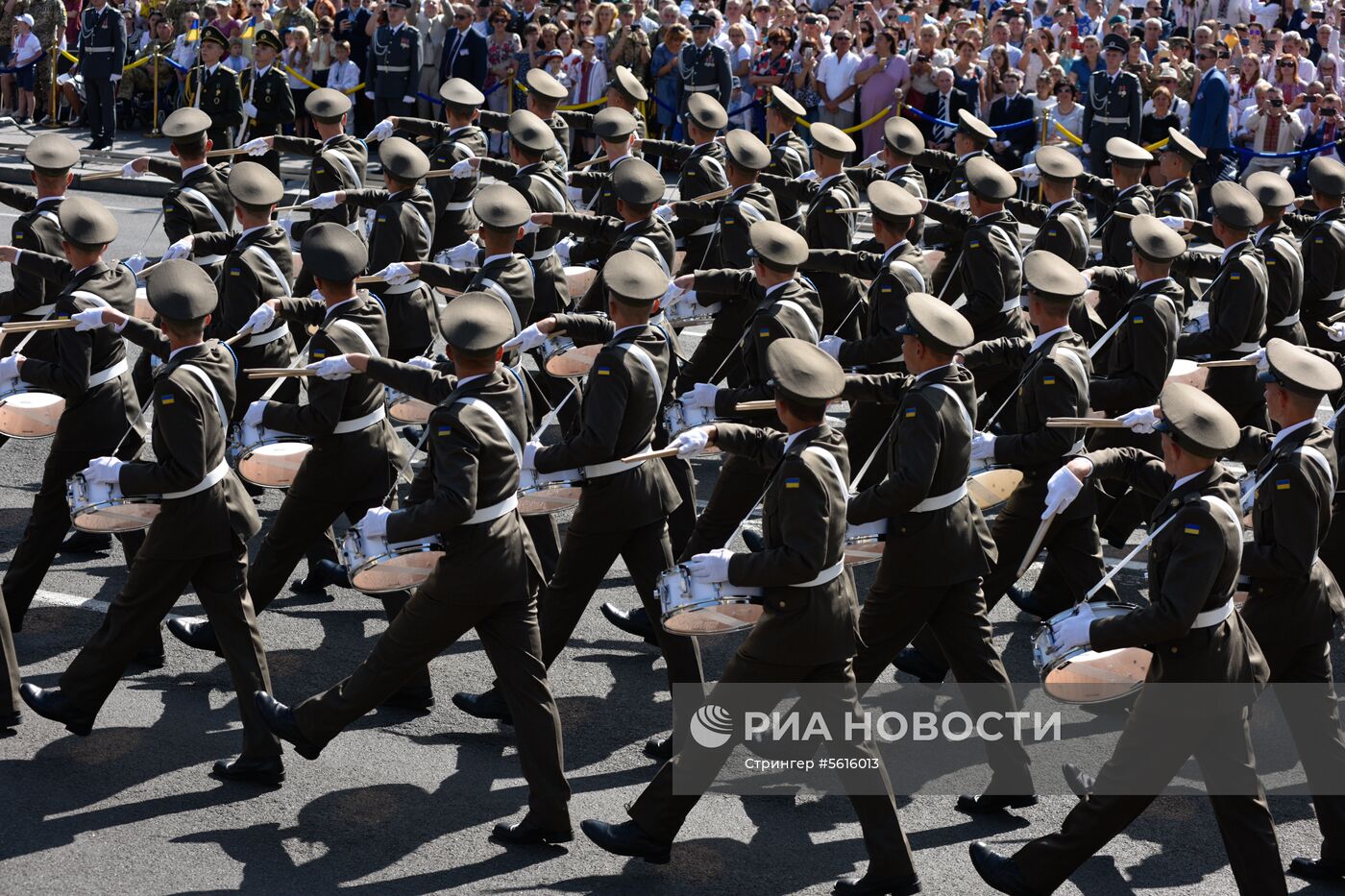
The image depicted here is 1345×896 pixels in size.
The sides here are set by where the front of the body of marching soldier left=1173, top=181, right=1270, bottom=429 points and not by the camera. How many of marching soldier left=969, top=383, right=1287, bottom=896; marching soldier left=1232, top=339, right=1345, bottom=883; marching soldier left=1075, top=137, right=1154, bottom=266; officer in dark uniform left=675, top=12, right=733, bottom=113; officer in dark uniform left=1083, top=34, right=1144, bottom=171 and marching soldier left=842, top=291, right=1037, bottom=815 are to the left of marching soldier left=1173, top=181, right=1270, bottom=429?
3

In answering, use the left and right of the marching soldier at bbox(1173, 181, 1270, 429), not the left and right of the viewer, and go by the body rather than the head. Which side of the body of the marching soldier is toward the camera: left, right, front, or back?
left

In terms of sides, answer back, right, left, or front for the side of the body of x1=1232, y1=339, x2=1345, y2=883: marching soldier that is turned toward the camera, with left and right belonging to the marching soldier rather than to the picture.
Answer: left

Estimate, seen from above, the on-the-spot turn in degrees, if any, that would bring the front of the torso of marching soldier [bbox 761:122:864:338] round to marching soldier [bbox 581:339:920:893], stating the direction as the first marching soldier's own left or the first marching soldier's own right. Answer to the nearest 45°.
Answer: approximately 90° to the first marching soldier's own left

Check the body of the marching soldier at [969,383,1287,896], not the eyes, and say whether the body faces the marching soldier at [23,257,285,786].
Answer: yes

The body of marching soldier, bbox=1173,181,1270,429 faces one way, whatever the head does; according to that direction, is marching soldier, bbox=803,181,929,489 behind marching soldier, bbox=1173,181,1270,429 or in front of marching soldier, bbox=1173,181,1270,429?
in front

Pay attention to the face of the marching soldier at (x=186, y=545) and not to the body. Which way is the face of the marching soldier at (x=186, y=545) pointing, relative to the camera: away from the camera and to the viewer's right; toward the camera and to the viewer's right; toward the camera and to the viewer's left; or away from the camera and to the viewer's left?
away from the camera and to the viewer's left

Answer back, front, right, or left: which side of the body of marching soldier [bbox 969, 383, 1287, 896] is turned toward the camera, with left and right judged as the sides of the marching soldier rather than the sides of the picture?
left

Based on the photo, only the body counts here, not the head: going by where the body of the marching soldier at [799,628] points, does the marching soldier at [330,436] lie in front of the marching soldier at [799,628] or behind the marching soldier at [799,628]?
in front

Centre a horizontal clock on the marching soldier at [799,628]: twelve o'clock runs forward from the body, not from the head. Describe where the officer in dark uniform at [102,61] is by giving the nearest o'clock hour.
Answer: The officer in dark uniform is roughly at 2 o'clock from the marching soldier.

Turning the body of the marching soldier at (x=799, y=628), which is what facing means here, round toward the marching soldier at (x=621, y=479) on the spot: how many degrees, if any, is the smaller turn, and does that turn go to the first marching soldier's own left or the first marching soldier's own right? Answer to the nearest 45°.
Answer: approximately 45° to the first marching soldier's own right

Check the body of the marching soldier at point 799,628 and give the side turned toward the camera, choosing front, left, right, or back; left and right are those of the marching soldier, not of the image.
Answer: left

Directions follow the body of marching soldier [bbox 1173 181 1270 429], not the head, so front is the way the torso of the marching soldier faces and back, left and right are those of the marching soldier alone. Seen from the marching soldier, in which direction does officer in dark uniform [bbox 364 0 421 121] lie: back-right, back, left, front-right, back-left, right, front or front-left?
front-right

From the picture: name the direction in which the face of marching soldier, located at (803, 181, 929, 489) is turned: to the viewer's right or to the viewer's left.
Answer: to the viewer's left

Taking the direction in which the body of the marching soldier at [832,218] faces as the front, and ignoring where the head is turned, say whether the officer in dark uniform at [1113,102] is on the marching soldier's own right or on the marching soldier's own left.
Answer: on the marching soldier's own right

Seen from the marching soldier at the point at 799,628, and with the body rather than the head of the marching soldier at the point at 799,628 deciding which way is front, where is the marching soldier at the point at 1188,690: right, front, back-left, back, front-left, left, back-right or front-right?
back
